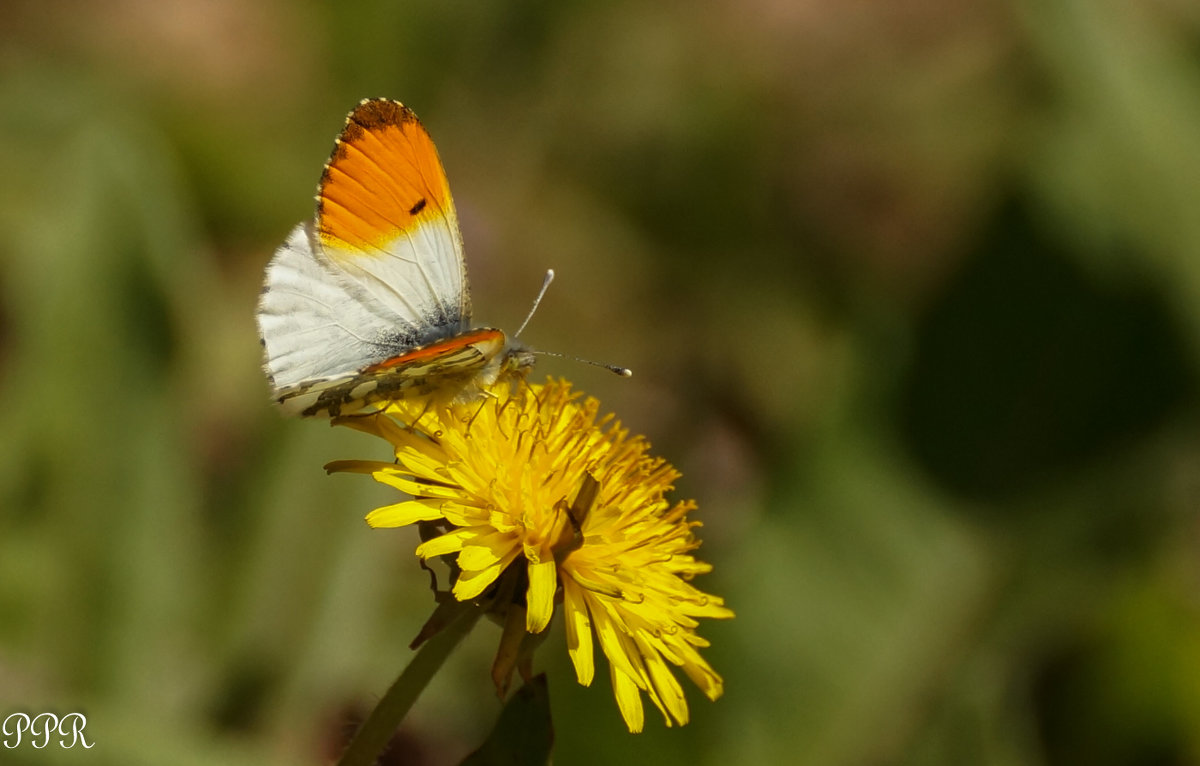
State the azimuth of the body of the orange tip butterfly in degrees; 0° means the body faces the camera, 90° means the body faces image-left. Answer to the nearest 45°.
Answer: approximately 270°
